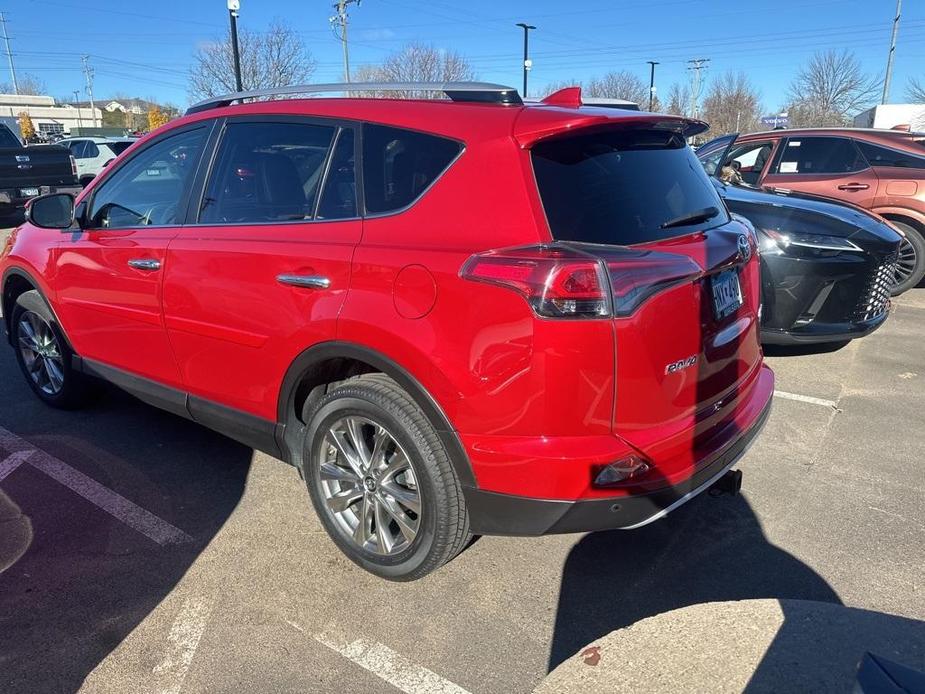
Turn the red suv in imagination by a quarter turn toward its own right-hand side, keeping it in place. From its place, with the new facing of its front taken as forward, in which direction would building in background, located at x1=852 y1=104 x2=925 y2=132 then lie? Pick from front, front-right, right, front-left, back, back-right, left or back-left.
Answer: front

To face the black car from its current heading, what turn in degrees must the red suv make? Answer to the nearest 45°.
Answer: approximately 90° to its right

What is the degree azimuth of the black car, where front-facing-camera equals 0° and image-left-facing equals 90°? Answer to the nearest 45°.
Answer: approximately 315°

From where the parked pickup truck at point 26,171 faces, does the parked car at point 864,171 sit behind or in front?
behind

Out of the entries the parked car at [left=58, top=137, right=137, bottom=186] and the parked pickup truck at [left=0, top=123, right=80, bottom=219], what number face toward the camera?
0

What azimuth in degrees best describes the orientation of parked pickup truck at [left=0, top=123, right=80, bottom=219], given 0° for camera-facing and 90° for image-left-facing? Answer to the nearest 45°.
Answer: approximately 135°

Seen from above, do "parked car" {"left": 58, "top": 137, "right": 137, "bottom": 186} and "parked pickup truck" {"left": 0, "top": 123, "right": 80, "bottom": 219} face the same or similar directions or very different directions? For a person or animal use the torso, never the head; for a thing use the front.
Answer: same or similar directions

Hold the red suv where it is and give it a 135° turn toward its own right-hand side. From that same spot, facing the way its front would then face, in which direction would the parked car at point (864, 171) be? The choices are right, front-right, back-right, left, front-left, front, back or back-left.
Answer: front-left

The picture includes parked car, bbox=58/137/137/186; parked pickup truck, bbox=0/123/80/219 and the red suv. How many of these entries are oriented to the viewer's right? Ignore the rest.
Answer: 0

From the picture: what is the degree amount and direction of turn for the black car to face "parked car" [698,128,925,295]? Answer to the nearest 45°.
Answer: approximately 135° to its left

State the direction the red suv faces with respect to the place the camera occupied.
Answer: facing away from the viewer and to the left of the viewer

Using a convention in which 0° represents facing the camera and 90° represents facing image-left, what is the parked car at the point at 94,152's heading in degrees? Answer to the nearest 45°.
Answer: approximately 135°

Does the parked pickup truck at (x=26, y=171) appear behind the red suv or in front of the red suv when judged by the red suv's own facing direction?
in front
